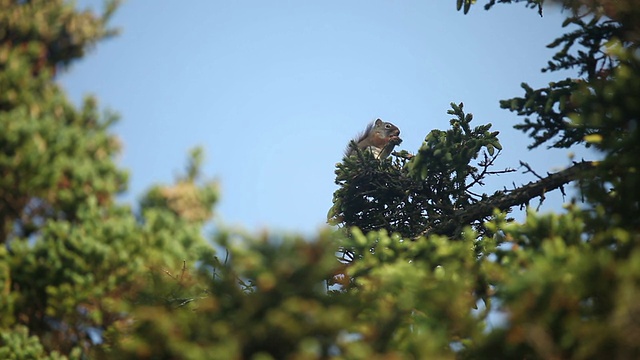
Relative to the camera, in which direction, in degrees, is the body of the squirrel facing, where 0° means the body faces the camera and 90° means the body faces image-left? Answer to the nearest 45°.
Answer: approximately 270°
